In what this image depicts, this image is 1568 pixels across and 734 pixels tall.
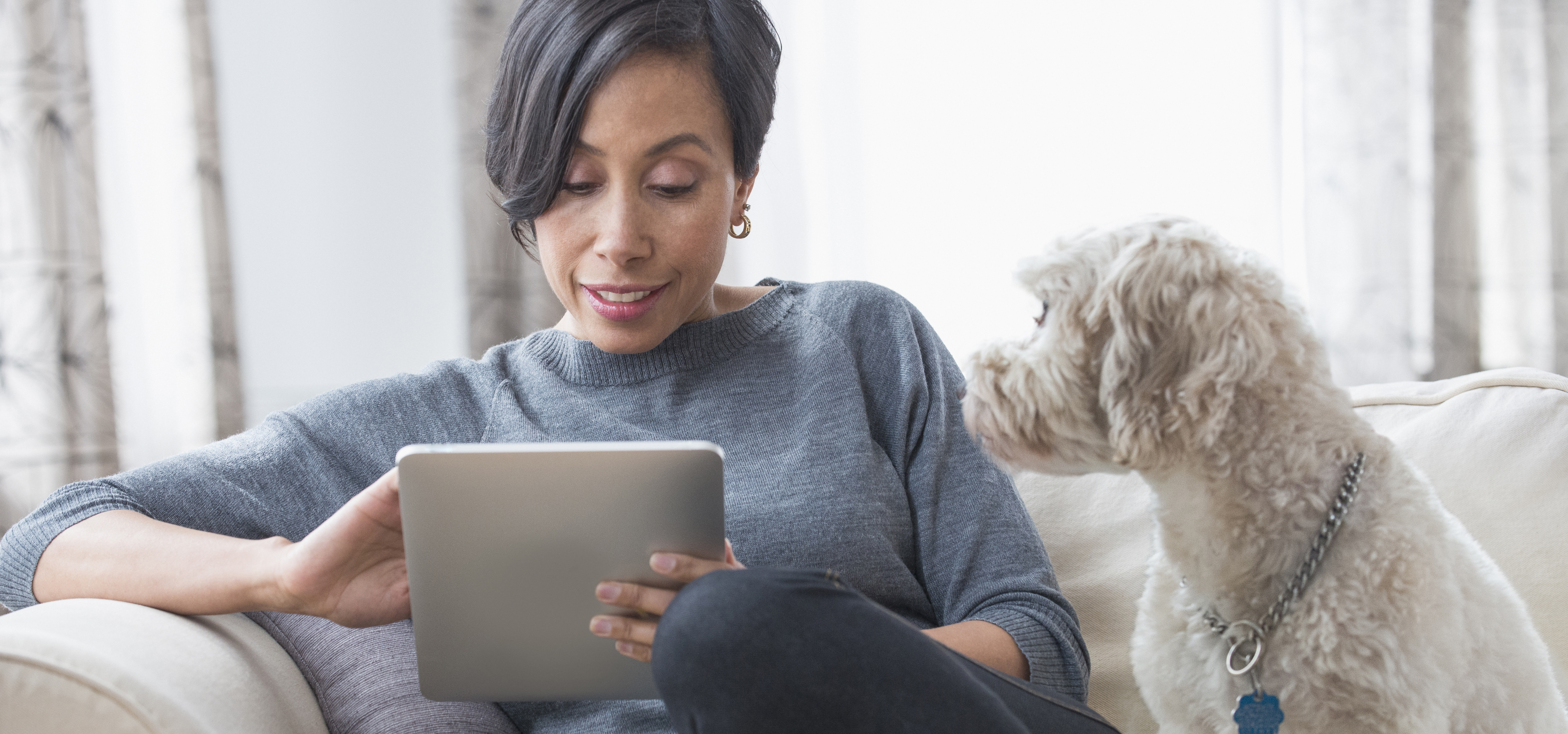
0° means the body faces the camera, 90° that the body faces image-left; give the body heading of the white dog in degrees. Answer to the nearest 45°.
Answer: approximately 90°
